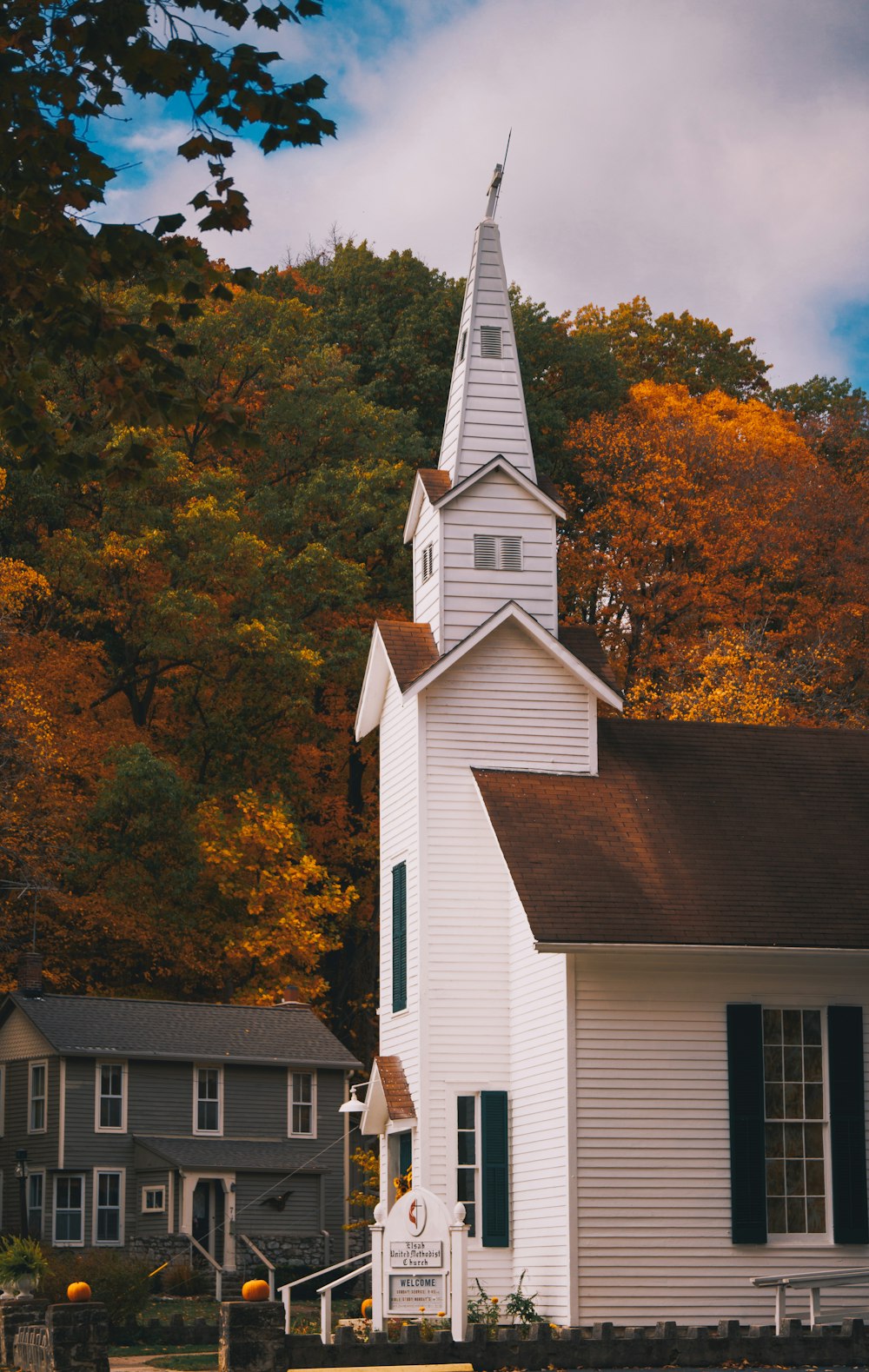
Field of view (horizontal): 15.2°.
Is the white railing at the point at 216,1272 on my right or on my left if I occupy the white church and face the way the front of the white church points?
on my right

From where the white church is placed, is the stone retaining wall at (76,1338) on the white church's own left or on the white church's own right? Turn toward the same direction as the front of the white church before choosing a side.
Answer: on the white church's own left

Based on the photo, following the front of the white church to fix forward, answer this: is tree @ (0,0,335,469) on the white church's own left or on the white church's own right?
on the white church's own left

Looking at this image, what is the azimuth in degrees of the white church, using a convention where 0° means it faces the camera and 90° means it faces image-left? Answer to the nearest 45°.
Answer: approximately 90°

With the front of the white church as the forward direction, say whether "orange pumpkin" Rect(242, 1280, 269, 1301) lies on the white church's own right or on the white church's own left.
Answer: on the white church's own left

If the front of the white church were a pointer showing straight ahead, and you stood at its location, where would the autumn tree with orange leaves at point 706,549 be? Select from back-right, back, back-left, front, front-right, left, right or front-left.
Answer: right

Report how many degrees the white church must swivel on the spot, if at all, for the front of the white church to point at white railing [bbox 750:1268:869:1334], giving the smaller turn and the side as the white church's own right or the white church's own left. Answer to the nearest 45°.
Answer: approximately 135° to the white church's own left

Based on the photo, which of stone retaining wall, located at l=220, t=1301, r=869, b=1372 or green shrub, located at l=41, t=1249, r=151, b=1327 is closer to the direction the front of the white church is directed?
the green shrub

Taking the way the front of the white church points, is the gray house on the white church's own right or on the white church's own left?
on the white church's own right
